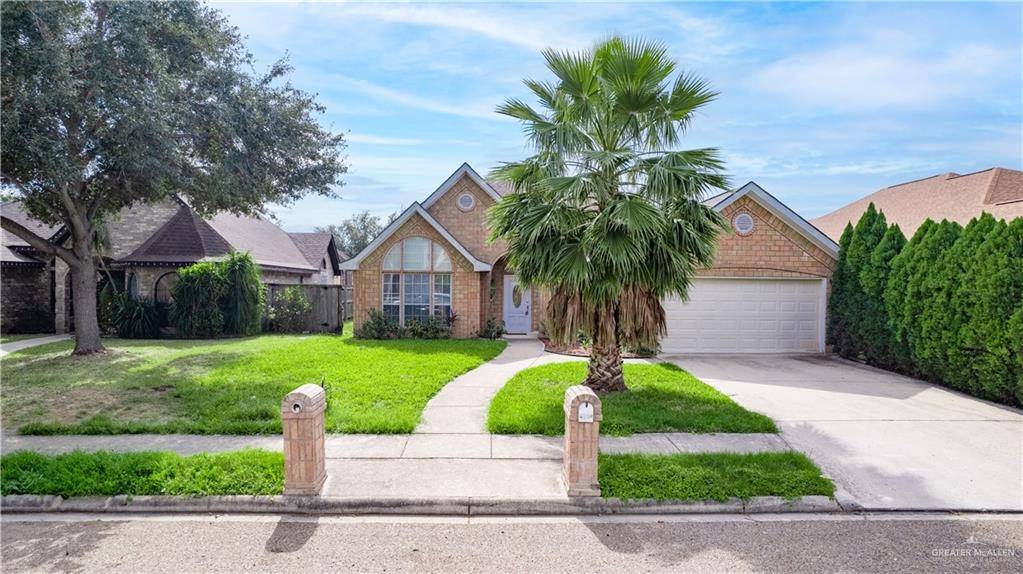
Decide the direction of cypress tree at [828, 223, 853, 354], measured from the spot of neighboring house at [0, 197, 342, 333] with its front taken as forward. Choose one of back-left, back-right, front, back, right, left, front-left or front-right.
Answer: front-left

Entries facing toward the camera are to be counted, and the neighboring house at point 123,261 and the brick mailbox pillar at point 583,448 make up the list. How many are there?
2

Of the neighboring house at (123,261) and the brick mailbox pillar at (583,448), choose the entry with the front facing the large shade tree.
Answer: the neighboring house

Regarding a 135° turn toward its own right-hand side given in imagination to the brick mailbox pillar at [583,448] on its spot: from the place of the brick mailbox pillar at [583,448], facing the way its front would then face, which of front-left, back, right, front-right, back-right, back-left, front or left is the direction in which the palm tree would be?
front-right

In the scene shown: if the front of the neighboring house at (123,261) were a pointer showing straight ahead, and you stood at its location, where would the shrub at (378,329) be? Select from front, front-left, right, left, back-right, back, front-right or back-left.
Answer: front-left

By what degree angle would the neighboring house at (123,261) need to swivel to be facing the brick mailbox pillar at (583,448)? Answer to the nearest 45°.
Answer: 0° — it already faces it

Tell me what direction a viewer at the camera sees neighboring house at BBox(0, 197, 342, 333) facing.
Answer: facing the viewer

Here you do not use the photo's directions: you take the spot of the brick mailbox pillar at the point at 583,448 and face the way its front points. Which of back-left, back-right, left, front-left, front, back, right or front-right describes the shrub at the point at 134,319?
back-right

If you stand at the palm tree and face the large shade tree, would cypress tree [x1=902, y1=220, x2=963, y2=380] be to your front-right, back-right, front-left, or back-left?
back-right

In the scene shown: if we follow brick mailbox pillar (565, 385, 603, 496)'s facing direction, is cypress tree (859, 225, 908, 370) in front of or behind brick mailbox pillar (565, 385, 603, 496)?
behind

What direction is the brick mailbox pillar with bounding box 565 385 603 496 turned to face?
toward the camera

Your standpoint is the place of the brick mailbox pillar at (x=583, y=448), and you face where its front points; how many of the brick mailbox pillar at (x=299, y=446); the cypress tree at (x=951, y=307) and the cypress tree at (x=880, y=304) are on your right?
1
